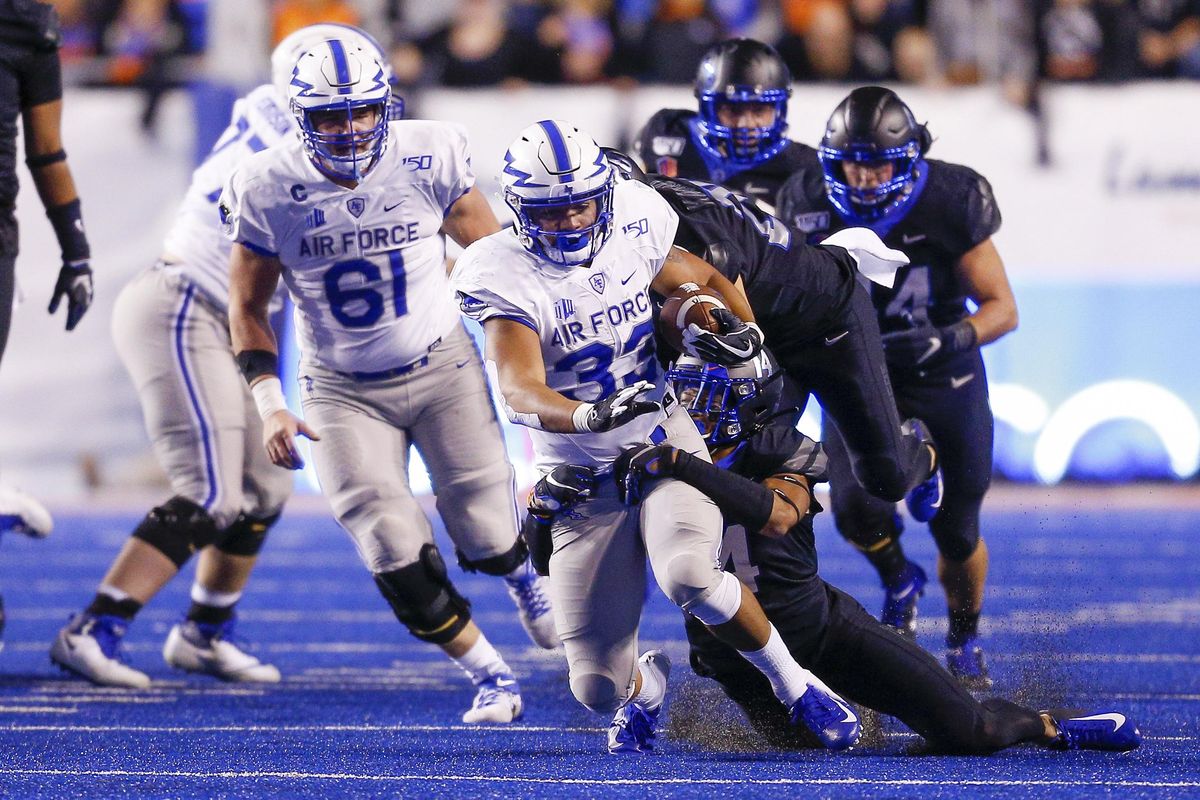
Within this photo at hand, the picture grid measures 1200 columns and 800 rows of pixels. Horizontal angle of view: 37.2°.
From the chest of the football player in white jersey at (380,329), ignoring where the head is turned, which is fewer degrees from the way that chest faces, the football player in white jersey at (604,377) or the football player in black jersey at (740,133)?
the football player in white jersey

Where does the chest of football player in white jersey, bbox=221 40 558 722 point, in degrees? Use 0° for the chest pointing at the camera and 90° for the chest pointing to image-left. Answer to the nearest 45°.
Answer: approximately 0°

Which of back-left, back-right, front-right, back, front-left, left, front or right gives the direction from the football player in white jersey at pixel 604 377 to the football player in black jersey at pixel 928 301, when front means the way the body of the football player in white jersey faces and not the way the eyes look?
back-left

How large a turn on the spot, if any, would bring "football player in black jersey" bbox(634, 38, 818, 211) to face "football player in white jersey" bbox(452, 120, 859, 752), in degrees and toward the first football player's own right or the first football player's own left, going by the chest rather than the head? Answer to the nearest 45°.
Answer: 0° — they already face them

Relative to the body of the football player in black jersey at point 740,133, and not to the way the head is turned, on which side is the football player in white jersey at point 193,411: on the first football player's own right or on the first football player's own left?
on the first football player's own right
